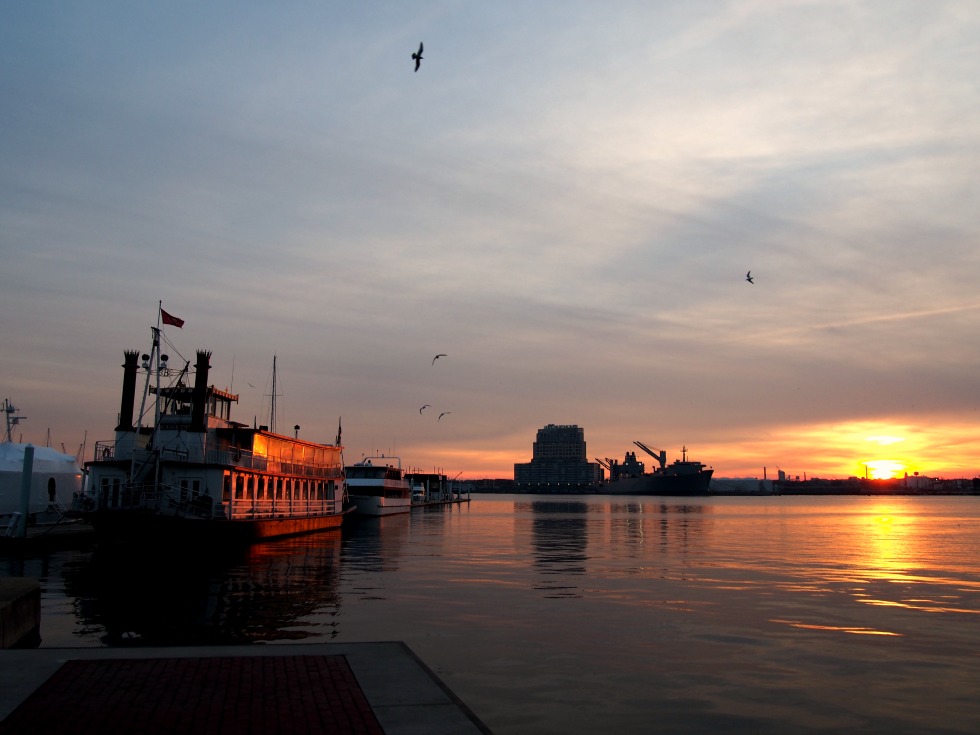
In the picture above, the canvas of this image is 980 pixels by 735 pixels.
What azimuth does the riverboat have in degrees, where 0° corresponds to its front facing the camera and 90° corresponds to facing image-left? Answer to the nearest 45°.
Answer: approximately 45°

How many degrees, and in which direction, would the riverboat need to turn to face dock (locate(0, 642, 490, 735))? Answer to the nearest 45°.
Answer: approximately 45° to its left
